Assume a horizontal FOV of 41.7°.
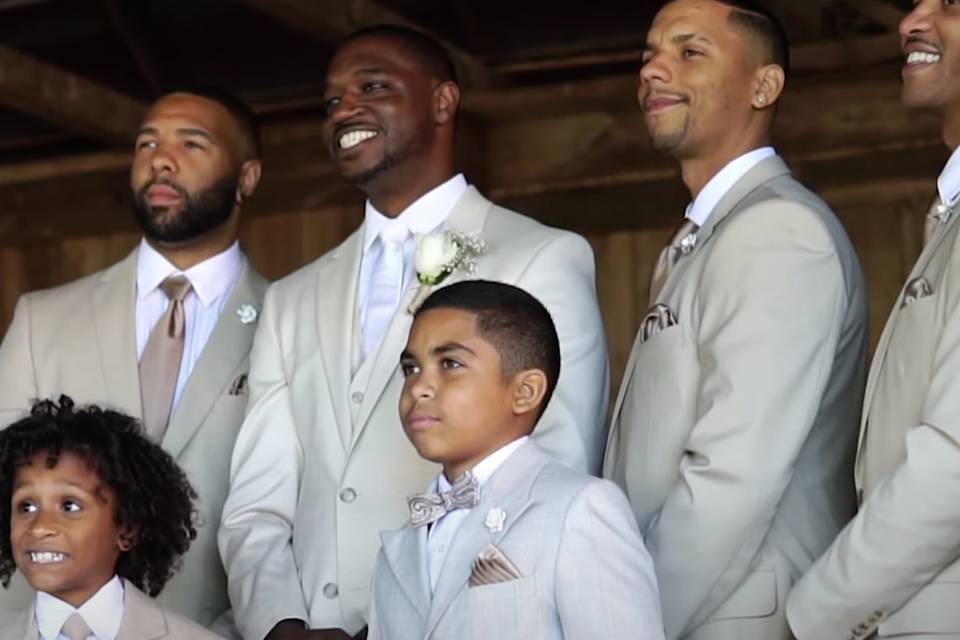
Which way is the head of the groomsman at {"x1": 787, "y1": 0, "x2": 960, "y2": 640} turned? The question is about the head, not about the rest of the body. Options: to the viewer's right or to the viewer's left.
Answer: to the viewer's left

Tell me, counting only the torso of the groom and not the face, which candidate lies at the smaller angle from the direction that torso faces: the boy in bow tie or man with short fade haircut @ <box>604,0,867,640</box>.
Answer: the boy in bow tie

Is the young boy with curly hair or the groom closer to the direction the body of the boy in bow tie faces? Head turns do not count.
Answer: the young boy with curly hair

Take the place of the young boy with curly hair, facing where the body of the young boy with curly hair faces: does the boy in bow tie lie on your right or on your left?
on your left

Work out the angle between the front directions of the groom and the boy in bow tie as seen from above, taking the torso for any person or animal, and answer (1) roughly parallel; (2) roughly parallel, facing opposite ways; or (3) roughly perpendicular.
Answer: roughly parallel

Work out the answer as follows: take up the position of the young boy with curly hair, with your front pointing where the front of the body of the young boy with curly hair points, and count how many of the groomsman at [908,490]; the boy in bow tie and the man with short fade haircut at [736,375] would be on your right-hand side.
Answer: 0

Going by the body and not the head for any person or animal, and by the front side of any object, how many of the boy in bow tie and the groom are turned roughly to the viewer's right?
0

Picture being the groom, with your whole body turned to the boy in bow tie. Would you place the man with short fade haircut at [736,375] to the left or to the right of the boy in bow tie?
left

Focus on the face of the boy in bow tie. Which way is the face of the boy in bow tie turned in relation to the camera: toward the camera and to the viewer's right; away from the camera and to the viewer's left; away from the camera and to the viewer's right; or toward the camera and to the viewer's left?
toward the camera and to the viewer's left

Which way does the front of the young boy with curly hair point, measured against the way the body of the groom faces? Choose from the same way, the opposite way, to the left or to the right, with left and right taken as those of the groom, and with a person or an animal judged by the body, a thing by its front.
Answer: the same way

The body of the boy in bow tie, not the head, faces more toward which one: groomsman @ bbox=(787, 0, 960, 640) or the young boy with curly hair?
the young boy with curly hair

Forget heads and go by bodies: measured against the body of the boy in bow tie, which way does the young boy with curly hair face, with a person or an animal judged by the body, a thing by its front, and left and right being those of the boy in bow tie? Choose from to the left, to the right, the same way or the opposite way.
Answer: the same way

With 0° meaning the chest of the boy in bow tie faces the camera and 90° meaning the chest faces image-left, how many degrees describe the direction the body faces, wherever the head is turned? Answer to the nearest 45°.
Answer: approximately 45°

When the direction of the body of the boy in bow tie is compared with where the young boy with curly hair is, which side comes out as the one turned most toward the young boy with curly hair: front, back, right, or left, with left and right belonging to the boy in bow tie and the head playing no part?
right

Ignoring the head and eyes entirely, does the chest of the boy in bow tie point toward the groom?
no

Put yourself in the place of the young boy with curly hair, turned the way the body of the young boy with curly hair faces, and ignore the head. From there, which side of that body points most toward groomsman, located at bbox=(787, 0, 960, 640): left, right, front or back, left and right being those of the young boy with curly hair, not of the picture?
left

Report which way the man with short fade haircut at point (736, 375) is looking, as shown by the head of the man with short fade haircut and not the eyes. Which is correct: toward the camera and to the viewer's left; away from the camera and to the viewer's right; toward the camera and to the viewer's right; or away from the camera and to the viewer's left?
toward the camera and to the viewer's left

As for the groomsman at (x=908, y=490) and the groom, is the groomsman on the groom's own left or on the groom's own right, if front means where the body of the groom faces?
on the groom's own left

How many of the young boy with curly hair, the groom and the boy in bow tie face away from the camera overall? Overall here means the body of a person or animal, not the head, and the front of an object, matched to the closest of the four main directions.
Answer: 0
